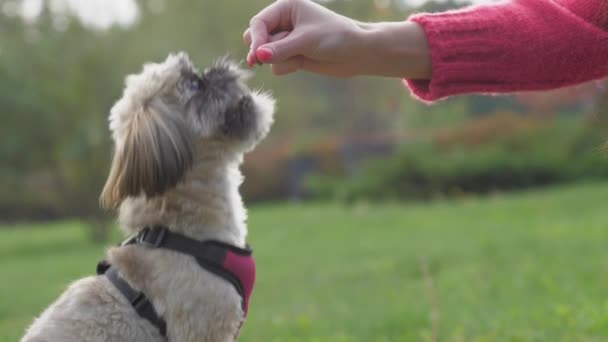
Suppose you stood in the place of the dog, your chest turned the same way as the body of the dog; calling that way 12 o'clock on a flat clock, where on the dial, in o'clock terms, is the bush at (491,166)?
The bush is roughly at 10 o'clock from the dog.

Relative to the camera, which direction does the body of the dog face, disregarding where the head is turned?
to the viewer's right
